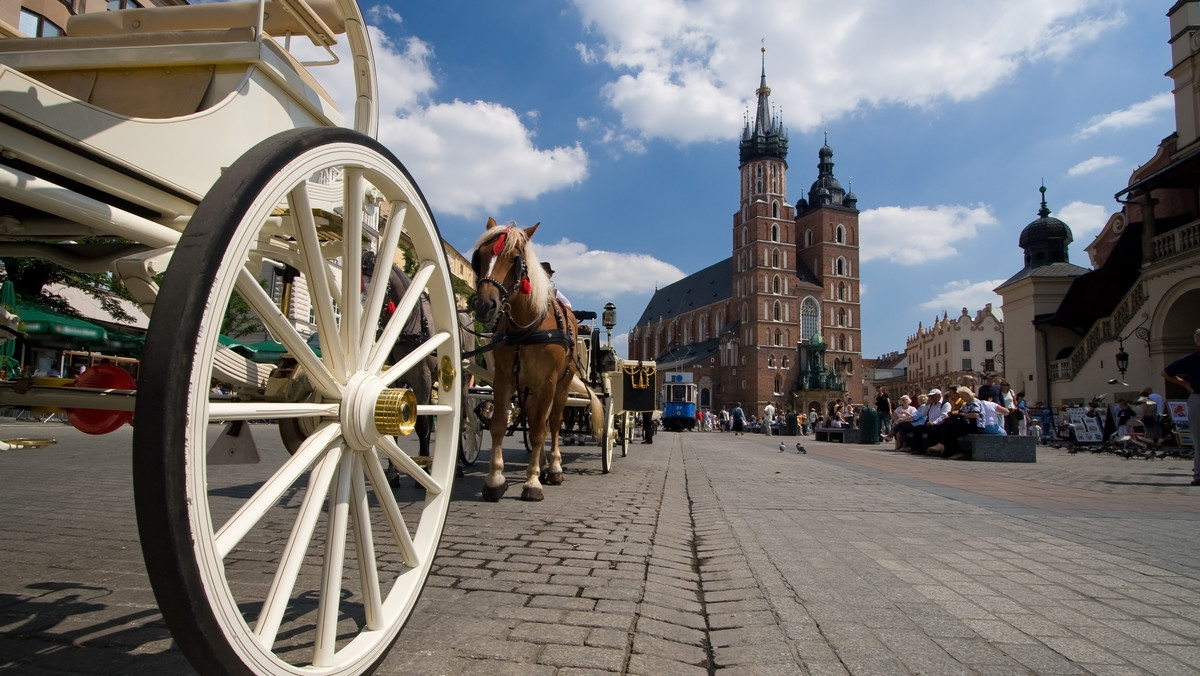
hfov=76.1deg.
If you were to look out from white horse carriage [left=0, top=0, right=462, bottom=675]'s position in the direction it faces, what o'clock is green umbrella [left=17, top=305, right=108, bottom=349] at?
The green umbrella is roughly at 4 o'clock from the white horse carriage.

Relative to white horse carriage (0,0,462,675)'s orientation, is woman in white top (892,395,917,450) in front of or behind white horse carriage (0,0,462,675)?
behind

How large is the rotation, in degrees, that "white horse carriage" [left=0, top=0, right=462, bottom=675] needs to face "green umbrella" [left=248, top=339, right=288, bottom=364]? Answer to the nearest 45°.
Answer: approximately 135° to its right

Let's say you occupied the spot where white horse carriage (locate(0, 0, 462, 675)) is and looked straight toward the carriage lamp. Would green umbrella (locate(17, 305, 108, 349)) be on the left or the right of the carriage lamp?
left

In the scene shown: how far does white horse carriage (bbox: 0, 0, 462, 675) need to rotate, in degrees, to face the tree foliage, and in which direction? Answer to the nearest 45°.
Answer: approximately 135° to its right

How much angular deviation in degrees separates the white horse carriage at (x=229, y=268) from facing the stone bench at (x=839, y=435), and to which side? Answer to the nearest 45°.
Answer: approximately 180°

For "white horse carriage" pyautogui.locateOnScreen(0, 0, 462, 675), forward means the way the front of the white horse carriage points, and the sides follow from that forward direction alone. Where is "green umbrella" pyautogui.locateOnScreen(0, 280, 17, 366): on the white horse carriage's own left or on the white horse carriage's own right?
on the white horse carriage's own right
